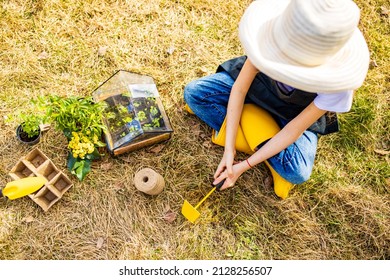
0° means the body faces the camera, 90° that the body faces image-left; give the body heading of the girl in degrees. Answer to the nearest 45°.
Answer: approximately 45°

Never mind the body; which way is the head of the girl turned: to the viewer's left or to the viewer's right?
to the viewer's left

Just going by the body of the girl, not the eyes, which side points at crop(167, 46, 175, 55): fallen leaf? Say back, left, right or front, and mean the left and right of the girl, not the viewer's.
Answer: right

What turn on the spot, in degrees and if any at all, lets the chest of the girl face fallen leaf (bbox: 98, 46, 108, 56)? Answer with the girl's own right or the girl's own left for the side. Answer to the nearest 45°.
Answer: approximately 90° to the girl's own right

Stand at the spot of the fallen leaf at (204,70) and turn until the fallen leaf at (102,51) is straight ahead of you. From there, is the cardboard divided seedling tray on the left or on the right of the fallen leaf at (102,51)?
left

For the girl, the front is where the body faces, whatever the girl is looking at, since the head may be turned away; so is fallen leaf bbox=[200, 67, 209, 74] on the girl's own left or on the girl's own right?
on the girl's own right
